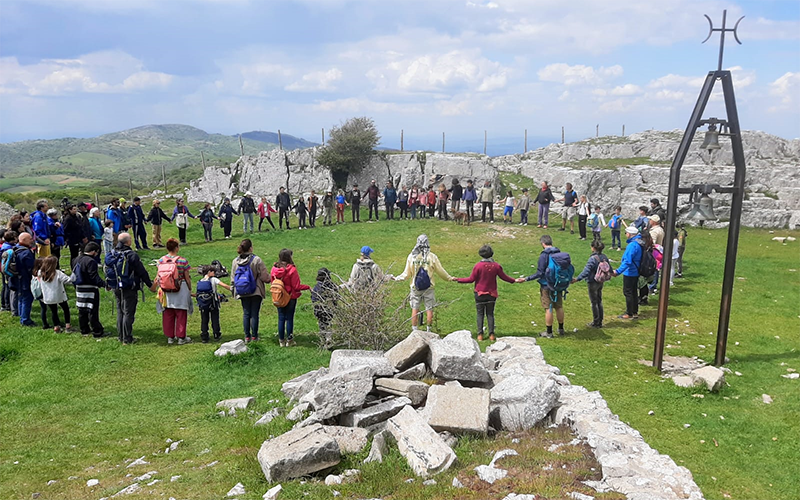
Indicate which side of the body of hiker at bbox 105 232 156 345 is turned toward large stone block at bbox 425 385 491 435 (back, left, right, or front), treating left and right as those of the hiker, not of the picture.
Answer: right

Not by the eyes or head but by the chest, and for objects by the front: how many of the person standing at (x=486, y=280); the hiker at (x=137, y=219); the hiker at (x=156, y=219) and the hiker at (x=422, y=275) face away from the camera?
2

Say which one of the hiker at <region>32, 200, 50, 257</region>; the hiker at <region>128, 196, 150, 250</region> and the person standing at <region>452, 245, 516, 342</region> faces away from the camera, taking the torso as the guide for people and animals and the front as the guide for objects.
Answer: the person standing

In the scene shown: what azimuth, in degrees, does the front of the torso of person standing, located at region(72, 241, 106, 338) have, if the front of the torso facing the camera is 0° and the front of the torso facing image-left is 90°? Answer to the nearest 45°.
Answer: approximately 225°

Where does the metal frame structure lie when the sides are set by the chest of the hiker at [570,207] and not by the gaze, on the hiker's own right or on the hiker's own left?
on the hiker's own left

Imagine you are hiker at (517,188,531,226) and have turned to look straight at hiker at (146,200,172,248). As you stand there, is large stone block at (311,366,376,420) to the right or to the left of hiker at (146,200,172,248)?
left

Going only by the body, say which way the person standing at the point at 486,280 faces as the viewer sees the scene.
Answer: away from the camera

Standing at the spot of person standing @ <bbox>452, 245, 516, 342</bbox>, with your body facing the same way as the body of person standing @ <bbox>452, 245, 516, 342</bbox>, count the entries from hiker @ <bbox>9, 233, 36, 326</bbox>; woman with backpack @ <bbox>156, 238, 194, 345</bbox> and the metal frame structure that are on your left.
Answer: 2

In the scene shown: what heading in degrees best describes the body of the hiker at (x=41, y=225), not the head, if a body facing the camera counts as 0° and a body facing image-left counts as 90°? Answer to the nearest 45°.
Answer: approximately 270°

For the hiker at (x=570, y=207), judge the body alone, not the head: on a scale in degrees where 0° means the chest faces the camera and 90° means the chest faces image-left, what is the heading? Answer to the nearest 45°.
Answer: approximately 45°

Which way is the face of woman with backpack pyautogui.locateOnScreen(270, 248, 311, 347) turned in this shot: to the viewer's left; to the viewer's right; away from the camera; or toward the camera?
away from the camera
